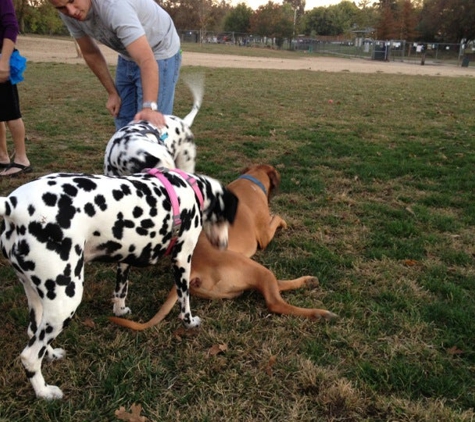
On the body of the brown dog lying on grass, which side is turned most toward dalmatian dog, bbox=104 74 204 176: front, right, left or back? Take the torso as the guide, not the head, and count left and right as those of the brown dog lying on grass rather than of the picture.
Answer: left

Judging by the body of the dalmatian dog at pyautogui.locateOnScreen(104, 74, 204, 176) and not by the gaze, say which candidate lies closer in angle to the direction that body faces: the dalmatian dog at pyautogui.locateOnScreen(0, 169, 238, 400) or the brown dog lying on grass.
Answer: the dalmatian dog

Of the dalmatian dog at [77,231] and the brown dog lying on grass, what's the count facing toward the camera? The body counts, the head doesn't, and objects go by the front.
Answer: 0

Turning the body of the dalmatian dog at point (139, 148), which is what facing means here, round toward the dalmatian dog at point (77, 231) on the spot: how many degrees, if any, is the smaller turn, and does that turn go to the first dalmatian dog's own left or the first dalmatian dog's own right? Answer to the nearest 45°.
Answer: approximately 45° to the first dalmatian dog's own left

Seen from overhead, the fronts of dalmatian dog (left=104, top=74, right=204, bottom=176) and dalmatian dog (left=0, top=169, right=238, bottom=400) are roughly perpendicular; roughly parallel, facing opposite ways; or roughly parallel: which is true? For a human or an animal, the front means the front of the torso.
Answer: roughly parallel, facing opposite ways

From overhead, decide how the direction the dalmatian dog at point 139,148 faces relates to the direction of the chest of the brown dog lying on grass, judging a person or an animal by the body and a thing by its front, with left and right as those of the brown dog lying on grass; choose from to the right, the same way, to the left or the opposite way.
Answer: the opposite way

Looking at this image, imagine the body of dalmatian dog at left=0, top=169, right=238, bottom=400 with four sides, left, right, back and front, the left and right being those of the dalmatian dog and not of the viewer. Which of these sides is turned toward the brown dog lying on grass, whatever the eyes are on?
front

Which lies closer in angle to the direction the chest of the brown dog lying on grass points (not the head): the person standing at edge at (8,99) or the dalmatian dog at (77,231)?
the person standing at edge

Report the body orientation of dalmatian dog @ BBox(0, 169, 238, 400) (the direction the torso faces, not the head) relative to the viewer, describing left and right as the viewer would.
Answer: facing away from the viewer and to the right of the viewer

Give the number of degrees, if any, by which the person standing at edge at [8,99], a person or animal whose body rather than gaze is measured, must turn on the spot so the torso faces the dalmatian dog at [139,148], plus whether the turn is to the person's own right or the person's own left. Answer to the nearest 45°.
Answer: approximately 45° to the person's own left

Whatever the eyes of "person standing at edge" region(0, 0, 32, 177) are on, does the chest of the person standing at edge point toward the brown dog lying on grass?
no

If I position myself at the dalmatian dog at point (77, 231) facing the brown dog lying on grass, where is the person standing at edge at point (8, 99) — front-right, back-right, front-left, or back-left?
front-left
